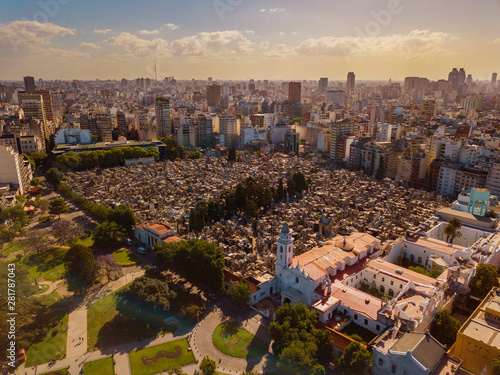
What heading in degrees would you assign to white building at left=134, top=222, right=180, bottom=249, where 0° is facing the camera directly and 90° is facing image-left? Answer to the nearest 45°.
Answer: approximately 45°

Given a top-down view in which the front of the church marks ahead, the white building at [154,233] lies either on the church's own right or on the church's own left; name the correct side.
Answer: on the church's own right

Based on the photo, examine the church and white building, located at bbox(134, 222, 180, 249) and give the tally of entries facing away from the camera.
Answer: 0

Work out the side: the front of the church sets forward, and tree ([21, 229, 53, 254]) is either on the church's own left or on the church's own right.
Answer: on the church's own right

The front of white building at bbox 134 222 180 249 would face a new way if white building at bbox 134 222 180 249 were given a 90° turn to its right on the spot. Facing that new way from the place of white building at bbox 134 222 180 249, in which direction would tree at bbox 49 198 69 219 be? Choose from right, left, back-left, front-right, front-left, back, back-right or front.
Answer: front

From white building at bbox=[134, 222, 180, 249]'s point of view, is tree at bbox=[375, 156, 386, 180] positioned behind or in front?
behind

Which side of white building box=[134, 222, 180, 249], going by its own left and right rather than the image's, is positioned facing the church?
left

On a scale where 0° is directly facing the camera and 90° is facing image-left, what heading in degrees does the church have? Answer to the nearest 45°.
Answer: approximately 45°

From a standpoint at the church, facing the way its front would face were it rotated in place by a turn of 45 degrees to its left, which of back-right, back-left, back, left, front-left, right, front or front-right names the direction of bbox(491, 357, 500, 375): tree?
front-left

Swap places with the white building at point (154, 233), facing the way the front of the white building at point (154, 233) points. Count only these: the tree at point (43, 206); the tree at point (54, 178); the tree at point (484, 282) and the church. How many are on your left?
2

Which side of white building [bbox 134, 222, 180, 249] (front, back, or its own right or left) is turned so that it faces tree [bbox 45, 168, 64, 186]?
right

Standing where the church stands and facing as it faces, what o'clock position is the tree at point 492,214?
The tree is roughly at 6 o'clock from the church.

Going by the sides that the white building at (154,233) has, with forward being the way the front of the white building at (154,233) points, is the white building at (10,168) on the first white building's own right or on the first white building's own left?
on the first white building's own right

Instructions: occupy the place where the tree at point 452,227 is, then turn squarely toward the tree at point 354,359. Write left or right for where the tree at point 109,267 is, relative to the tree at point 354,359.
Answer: right

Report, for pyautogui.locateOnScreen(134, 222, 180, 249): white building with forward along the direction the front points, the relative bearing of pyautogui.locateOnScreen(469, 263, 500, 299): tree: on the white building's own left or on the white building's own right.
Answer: on the white building's own left

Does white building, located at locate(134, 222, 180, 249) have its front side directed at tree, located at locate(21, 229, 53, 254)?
no
